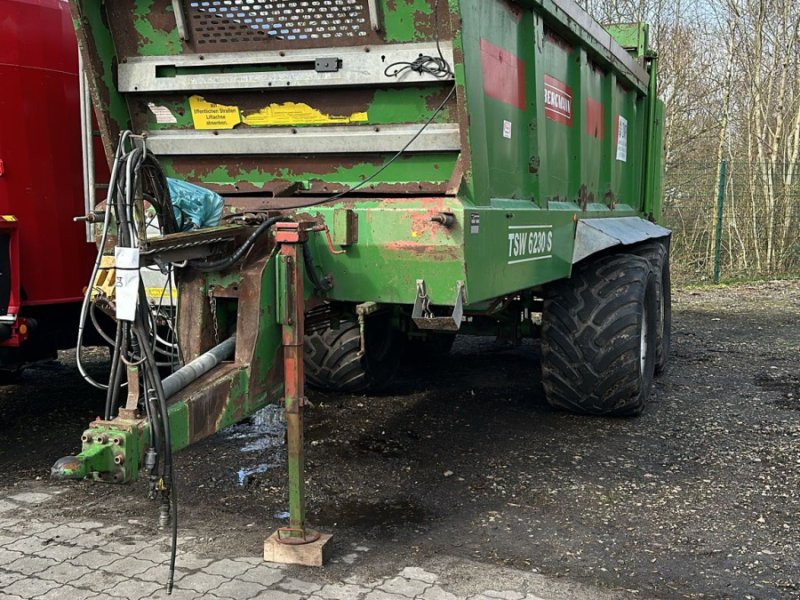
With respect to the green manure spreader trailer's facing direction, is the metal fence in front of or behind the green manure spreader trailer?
behind

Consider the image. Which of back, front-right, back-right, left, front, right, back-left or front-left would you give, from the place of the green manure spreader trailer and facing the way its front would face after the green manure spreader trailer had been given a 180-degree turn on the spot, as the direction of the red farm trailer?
left

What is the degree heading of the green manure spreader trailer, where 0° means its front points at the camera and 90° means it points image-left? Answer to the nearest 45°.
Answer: approximately 45°
